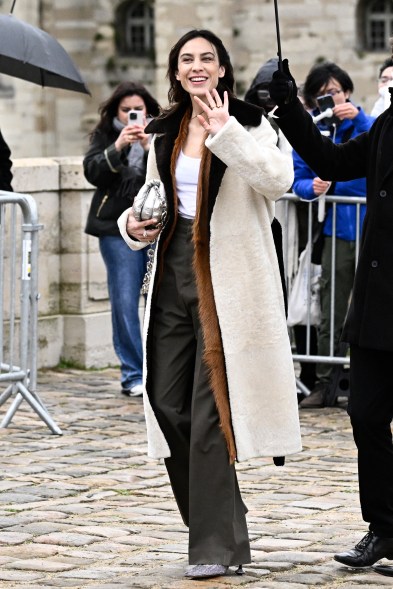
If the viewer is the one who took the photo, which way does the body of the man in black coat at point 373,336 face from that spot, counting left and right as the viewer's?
facing the viewer and to the left of the viewer

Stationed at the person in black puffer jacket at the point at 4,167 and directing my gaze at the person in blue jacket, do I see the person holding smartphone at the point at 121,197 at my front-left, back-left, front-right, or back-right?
front-left

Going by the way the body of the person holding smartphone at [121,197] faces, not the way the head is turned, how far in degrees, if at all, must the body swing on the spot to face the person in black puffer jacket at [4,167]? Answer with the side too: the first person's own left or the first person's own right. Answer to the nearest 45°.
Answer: approximately 90° to the first person's own right

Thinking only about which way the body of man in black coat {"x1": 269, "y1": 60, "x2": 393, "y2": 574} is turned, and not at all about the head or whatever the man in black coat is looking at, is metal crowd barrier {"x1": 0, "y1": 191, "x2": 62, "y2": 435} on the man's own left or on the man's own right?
on the man's own right

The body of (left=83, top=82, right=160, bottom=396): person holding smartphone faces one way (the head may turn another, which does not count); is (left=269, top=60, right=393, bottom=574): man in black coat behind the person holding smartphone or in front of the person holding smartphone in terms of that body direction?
in front

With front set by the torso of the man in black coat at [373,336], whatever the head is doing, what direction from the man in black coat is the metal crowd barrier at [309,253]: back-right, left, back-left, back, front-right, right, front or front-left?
back-right

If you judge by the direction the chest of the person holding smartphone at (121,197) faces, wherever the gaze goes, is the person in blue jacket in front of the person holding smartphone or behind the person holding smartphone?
in front

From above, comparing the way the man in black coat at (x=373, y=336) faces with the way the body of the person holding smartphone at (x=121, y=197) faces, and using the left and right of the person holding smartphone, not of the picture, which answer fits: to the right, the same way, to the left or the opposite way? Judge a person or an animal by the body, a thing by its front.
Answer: to the right

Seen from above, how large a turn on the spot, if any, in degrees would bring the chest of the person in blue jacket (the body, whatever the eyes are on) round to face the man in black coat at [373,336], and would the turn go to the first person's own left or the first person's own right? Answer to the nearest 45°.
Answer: approximately 45° to the first person's own left

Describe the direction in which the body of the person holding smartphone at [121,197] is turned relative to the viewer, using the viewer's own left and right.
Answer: facing the viewer and to the right of the viewer
